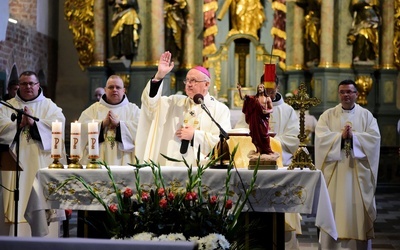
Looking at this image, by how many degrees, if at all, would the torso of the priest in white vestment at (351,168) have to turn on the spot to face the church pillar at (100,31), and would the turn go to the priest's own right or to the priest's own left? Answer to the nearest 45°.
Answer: approximately 135° to the priest's own right

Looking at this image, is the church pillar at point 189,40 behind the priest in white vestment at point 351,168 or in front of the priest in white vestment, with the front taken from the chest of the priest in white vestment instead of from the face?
behind

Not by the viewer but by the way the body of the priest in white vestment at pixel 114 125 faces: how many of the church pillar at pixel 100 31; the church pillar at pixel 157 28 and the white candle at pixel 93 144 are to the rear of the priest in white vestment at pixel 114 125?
2

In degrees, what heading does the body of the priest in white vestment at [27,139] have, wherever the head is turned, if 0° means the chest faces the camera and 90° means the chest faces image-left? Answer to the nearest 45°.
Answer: approximately 0°

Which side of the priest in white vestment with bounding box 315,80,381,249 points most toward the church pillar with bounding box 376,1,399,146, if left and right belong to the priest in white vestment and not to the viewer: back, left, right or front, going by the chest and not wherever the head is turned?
back

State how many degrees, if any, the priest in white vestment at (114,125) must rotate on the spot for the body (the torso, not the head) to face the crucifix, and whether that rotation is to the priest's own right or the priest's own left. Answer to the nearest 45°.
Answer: approximately 45° to the priest's own left

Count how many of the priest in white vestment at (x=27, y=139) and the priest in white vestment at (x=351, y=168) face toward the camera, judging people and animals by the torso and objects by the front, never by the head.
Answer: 2
